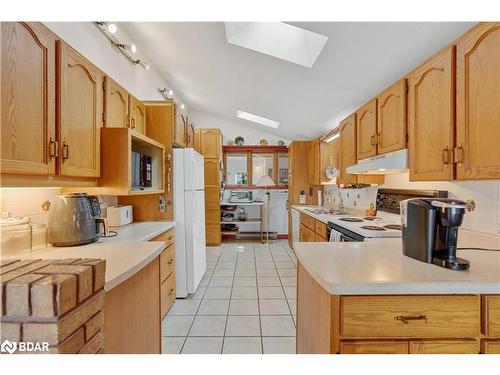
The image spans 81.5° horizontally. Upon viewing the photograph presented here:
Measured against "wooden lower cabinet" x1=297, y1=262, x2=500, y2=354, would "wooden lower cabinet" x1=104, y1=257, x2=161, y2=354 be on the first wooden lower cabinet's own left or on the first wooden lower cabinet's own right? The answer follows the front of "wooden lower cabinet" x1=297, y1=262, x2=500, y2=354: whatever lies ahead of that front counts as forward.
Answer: on the first wooden lower cabinet's own right

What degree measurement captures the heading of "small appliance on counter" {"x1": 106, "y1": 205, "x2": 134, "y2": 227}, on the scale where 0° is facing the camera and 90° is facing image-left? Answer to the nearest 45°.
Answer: approximately 315°

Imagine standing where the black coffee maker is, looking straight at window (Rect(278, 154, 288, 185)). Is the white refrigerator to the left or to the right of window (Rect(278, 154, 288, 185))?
left

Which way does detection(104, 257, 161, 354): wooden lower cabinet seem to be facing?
to the viewer's right

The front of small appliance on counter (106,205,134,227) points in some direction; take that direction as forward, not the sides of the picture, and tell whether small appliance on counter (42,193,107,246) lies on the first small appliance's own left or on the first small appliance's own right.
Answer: on the first small appliance's own right

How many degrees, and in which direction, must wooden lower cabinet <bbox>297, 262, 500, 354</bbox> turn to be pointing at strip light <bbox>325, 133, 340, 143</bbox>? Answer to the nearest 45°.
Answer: approximately 180°

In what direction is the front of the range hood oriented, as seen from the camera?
facing to the left of the viewer

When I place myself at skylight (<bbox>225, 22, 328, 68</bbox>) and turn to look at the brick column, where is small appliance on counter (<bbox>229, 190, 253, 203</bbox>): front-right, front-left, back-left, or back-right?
back-right

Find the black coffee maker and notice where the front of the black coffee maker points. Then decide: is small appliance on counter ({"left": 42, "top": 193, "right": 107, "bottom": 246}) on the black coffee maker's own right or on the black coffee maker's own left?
on the black coffee maker's own right

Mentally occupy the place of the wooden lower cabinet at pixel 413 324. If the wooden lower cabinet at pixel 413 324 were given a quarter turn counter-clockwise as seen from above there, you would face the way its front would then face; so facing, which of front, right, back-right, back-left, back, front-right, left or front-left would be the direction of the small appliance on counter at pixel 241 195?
back-left

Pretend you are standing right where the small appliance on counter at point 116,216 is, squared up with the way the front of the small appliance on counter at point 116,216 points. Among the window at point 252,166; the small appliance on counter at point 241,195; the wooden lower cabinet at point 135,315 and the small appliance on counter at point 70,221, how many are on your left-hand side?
2
